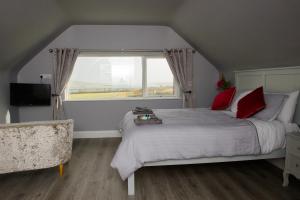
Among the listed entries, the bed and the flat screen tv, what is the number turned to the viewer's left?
1

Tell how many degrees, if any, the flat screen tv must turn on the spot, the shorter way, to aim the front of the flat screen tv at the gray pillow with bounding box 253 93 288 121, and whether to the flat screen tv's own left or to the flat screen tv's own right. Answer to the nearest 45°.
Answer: approximately 45° to the flat screen tv's own left

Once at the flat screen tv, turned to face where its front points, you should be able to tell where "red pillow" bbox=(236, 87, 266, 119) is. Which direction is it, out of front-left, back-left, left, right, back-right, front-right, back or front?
front-left

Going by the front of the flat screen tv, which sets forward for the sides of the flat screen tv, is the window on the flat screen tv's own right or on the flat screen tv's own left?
on the flat screen tv's own left

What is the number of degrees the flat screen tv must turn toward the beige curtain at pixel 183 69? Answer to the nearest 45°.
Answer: approximately 90° to its left

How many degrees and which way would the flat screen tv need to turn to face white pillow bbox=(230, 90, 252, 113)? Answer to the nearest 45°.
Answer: approximately 45° to its left

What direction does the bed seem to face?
to the viewer's left
